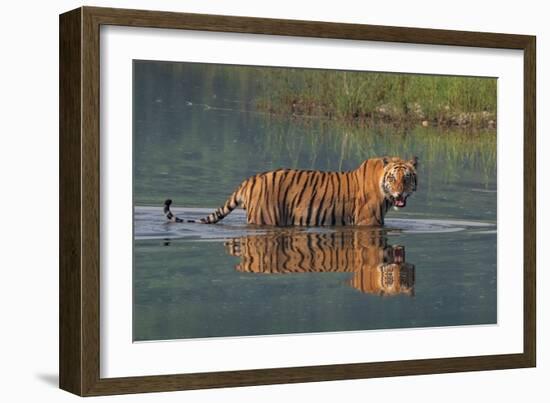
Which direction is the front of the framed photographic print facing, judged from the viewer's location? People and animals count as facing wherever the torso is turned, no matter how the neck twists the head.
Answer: facing the viewer and to the right of the viewer
